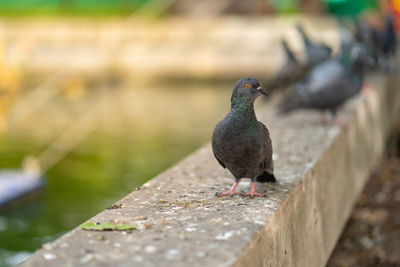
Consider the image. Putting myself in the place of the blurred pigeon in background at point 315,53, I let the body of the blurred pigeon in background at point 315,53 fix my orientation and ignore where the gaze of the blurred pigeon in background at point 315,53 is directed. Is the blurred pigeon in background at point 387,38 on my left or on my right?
on my right

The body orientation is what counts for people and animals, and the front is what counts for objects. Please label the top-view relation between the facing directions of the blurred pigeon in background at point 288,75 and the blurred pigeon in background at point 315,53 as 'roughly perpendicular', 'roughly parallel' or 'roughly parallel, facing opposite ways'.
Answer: roughly parallel

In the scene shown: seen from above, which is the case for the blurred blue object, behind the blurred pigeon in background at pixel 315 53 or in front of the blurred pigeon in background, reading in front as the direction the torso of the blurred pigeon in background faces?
in front

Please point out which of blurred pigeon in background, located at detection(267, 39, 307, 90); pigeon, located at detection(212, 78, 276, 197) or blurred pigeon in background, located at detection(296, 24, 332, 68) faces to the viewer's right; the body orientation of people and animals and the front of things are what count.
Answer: blurred pigeon in background, located at detection(267, 39, 307, 90)

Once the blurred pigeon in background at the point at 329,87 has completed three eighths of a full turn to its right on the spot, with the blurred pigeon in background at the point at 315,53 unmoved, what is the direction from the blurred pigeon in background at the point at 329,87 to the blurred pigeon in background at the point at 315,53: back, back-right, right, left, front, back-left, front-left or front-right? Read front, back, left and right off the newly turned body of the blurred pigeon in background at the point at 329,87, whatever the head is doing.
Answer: back-right

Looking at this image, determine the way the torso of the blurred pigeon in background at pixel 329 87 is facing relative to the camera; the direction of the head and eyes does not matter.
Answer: to the viewer's right

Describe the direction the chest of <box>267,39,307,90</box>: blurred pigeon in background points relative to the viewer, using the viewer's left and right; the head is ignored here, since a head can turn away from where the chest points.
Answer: facing to the right of the viewer

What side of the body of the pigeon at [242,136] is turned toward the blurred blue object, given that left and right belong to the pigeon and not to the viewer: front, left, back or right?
right

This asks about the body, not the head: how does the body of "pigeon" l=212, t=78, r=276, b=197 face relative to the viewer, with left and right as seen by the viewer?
facing the viewer and to the left of the viewer

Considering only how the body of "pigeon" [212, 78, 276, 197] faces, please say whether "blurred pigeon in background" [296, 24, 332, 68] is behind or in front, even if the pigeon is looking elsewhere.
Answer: behind
